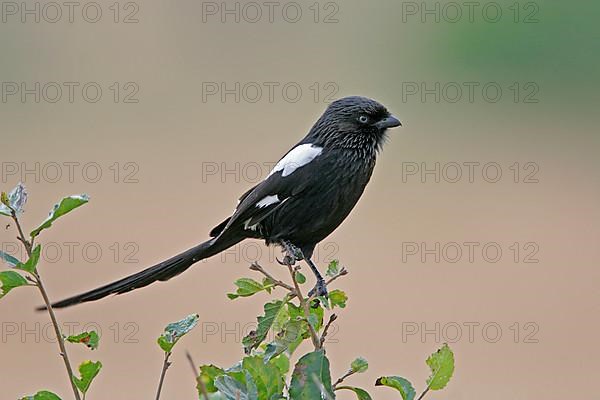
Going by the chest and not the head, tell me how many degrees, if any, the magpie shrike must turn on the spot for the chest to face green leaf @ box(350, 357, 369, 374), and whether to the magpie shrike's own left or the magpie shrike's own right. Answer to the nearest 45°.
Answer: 0° — it already faces it

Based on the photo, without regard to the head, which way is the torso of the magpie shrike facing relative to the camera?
to the viewer's right

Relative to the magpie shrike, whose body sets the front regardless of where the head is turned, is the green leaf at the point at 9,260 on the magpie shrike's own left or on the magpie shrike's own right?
on the magpie shrike's own right

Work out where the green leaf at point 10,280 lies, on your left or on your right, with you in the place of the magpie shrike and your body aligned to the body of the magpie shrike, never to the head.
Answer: on your right

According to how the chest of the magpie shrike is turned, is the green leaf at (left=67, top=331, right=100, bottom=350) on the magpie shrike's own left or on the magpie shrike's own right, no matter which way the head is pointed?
on the magpie shrike's own right
